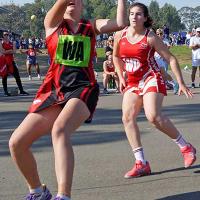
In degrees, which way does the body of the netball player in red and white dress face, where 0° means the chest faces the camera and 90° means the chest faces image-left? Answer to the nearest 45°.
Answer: approximately 45°

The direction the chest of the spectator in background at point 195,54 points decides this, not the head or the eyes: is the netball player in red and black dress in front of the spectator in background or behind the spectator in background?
in front

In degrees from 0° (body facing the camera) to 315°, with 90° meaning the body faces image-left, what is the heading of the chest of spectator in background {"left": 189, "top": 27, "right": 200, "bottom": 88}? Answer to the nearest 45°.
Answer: approximately 0°

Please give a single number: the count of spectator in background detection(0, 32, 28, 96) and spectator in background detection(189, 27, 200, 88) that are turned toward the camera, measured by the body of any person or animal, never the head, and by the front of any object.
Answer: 2

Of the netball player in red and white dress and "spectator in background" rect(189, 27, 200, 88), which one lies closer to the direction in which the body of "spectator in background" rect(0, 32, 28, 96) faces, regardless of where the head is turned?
the netball player in red and white dress

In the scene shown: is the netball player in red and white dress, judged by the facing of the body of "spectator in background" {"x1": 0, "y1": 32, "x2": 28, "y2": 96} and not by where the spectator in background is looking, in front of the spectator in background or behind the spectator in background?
in front
